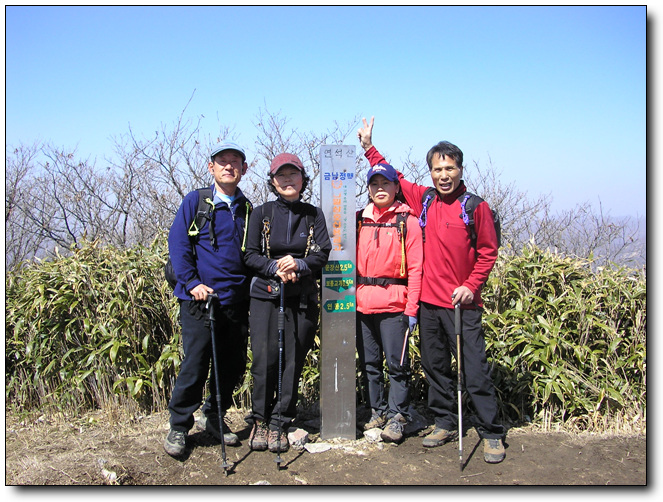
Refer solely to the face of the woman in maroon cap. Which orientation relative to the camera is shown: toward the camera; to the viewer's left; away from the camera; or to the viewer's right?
toward the camera

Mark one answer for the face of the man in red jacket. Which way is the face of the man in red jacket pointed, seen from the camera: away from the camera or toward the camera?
toward the camera

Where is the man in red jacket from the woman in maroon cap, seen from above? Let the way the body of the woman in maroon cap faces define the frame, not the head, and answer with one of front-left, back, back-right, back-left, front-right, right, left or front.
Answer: left

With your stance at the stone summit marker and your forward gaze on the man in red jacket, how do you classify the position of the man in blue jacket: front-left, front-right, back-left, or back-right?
back-right

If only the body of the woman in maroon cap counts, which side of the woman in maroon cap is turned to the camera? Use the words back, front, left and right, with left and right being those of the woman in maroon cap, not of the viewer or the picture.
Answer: front

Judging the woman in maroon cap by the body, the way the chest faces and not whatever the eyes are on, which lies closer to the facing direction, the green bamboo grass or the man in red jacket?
the man in red jacket

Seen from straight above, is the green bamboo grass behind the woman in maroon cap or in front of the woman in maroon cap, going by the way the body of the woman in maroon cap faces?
behind

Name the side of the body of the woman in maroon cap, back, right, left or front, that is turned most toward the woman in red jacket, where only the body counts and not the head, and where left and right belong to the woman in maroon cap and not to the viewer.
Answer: left

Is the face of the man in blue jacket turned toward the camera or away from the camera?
toward the camera
